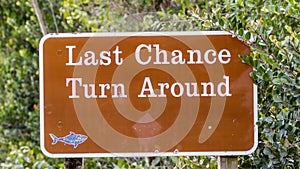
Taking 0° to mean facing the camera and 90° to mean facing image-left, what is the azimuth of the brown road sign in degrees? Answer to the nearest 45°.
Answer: approximately 0°
